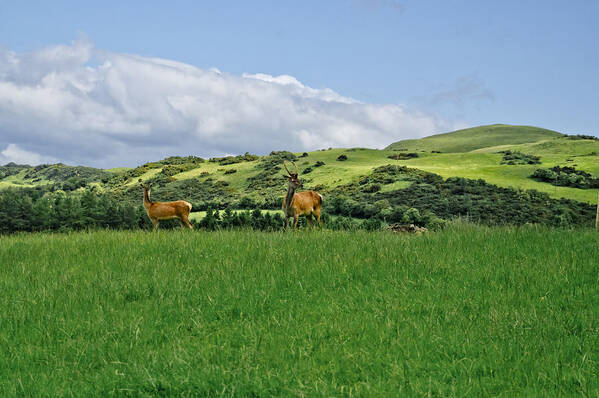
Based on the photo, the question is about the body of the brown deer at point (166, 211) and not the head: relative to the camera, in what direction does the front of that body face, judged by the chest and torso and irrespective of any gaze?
to the viewer's left

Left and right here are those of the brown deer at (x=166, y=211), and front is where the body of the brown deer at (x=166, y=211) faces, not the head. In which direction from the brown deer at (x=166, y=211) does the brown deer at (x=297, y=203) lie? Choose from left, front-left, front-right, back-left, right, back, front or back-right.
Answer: back-left

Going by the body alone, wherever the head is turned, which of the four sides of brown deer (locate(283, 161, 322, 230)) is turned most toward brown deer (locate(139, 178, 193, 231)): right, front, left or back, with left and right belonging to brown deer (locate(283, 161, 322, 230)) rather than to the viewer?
right

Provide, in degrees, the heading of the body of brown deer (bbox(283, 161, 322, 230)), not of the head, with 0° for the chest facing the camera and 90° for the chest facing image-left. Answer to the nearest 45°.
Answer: approximately 45°
